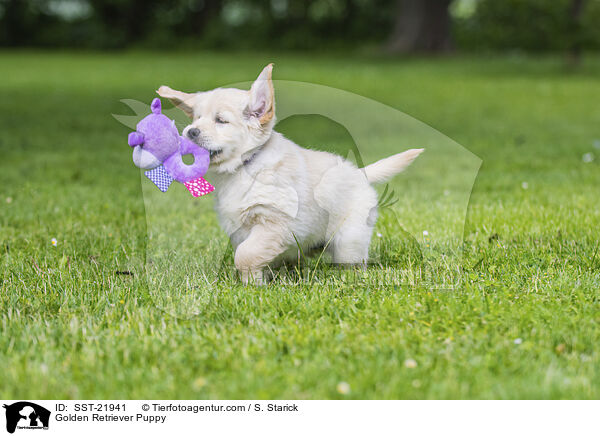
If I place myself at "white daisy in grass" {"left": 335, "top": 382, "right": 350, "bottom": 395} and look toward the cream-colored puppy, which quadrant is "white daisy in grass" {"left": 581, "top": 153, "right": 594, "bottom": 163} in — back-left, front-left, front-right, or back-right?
front-right

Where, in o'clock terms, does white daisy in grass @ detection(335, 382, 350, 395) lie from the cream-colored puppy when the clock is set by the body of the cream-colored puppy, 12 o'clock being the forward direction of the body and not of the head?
The white daisy in grass is roughly at 10 o'clock from the cream-colored puppy.

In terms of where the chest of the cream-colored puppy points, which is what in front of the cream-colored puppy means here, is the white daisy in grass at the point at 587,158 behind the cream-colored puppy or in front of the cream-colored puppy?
behind

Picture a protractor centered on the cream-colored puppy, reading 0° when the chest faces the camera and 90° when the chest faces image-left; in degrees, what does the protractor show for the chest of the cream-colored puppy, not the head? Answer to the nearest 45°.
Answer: approximately 45°

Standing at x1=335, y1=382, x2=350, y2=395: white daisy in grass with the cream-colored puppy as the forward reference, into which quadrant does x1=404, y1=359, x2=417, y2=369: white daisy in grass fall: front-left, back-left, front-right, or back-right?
front-right

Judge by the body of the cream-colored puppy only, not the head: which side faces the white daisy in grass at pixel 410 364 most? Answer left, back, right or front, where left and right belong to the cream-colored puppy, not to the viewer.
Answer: left
